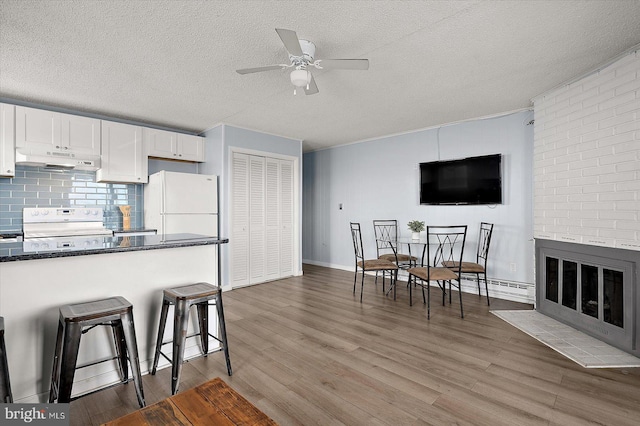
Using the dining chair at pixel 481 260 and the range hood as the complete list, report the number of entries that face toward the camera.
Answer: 1

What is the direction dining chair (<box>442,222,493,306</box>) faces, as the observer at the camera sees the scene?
facing to the left of the viewer

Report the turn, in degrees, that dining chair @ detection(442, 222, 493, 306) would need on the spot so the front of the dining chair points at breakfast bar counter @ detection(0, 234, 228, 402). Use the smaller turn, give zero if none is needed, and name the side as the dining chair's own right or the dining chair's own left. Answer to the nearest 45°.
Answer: approximately 45° to the dining chair's own left

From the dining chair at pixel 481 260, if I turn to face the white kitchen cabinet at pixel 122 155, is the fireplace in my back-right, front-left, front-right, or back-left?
back-left

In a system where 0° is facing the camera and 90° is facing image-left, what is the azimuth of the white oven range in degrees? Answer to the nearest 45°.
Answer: approximately 0°
